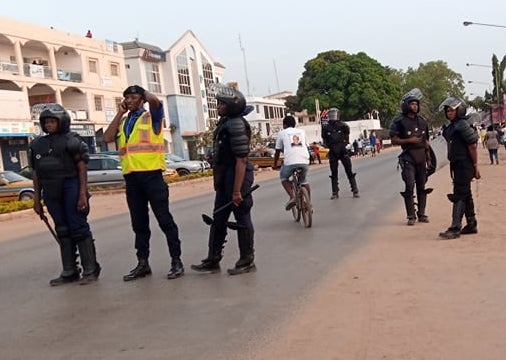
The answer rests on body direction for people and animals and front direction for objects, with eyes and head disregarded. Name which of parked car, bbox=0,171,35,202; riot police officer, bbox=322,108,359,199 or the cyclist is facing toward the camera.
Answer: the riot police officer

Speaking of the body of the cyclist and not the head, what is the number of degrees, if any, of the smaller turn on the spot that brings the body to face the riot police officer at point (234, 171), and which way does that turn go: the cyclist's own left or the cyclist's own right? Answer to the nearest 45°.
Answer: approximately 135° to the cyclist's own left

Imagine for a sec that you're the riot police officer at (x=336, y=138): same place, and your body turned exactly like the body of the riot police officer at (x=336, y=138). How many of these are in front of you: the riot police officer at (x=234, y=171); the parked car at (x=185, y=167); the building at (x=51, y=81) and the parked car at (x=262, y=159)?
1

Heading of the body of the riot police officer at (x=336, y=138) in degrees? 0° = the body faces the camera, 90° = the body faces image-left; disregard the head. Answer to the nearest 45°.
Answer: approximately 0°

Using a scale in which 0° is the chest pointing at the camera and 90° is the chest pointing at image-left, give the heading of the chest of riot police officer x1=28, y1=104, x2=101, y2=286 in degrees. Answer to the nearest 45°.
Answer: approximately 45°

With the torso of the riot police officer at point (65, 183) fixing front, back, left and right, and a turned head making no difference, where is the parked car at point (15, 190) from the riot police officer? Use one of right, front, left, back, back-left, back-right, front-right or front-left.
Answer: back-right

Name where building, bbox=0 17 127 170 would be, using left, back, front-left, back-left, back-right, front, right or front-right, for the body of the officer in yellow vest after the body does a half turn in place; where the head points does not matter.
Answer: front-left

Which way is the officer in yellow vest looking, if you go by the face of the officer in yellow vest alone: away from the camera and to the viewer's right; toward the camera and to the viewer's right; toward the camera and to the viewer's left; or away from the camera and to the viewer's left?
toward the camera and to the viewer's left

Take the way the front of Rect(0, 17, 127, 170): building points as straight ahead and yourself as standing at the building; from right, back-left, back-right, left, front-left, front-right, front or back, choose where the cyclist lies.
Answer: front-right

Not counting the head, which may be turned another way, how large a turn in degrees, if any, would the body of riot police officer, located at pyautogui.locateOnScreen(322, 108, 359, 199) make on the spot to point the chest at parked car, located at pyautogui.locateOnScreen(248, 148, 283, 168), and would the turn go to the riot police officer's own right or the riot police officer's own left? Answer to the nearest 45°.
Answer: approximately 180°
